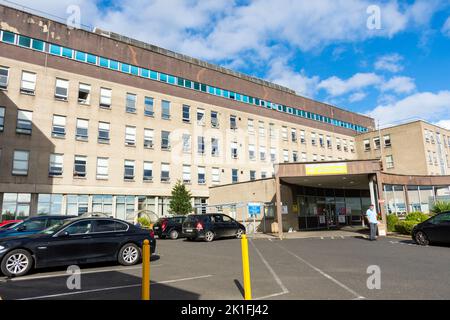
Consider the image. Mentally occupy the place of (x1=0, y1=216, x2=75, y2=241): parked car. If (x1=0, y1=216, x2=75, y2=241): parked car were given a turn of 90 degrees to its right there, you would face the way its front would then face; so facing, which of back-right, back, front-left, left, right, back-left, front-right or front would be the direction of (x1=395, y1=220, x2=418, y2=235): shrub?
right

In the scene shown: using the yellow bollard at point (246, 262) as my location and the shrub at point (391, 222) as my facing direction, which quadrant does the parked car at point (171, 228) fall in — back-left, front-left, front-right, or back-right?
front-left

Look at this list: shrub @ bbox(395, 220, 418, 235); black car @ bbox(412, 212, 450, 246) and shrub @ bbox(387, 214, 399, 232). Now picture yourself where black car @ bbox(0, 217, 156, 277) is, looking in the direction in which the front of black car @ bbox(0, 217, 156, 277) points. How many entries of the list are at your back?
3

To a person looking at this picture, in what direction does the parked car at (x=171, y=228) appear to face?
facing away from the viewer and to the right of the viewer

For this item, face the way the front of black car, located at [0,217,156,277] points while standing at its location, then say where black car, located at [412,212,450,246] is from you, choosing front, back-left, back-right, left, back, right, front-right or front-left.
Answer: back

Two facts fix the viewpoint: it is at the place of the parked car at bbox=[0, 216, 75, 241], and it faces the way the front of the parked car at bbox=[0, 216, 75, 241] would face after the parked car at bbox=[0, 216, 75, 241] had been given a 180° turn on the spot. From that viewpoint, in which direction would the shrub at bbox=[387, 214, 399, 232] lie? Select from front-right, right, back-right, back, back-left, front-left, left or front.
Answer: front

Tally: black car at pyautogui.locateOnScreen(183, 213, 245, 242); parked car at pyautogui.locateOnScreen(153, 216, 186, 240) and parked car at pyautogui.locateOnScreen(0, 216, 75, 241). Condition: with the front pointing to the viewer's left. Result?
1
